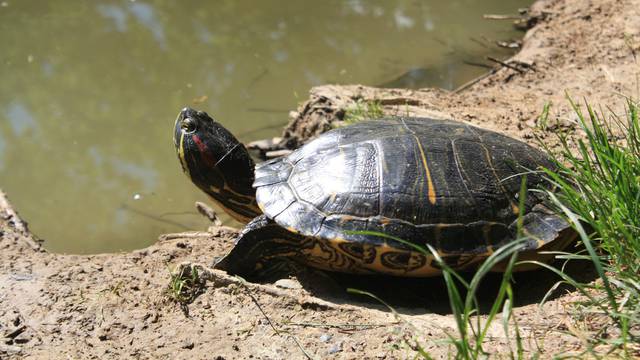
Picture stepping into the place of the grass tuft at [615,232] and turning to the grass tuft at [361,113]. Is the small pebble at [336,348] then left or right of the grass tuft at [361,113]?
left

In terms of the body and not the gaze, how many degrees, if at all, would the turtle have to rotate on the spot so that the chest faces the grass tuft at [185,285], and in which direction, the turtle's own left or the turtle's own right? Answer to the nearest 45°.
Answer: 0° — it already faces it

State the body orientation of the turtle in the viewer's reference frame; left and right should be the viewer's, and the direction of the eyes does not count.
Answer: facing to the left of the viewer
